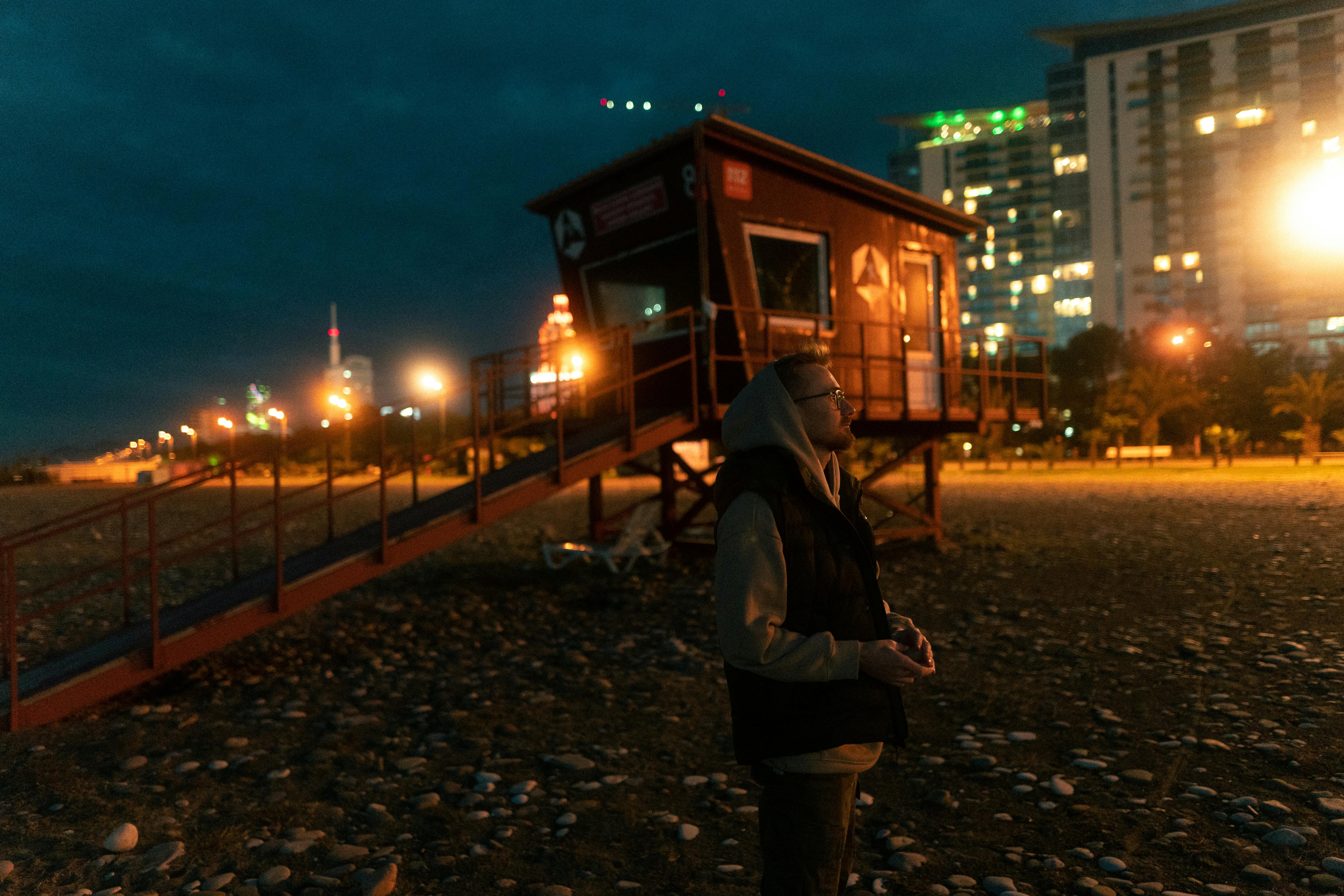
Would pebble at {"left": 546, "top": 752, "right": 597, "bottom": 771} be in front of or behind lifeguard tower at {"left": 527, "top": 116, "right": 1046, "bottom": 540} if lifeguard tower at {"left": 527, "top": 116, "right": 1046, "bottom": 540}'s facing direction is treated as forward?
in front

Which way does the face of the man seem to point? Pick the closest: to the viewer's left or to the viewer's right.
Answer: to the viewer's right

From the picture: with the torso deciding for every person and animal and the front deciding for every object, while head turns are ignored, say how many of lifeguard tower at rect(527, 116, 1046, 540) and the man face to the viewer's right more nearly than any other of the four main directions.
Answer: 1

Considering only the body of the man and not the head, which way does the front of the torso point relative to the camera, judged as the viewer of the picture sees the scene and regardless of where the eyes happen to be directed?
to the viewer's right

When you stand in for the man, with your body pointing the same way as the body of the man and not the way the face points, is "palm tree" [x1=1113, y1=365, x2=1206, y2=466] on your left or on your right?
on your left

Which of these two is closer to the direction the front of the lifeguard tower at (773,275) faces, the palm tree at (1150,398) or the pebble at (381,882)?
the pebble

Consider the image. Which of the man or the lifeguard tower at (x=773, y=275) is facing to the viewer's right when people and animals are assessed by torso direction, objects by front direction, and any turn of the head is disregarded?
the man
